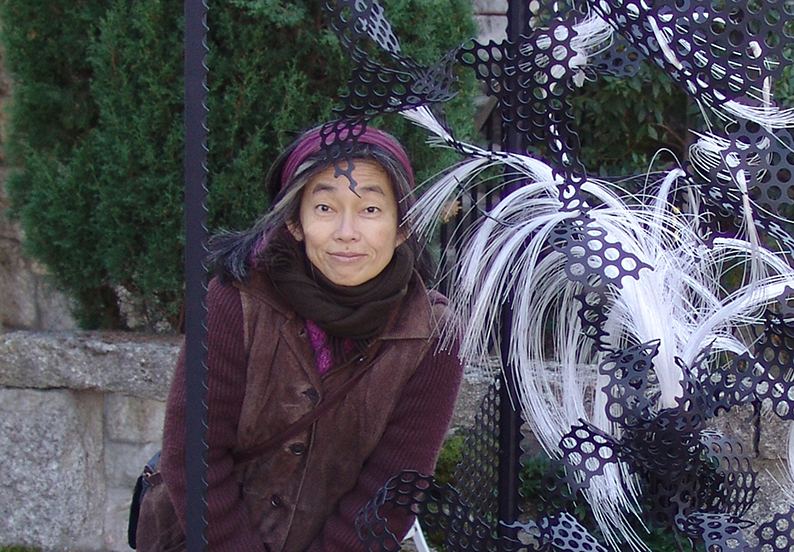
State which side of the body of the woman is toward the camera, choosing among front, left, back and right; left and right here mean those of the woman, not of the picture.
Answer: front
